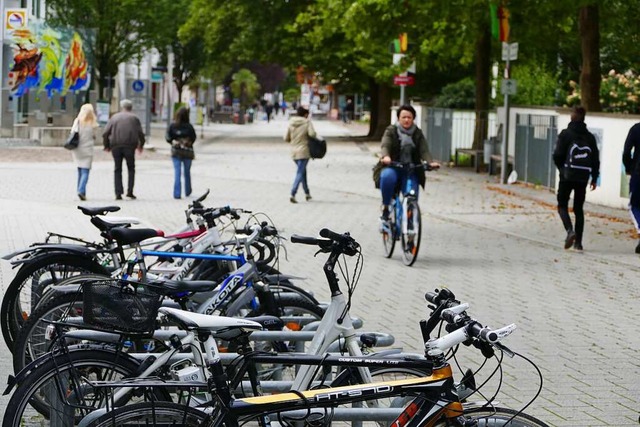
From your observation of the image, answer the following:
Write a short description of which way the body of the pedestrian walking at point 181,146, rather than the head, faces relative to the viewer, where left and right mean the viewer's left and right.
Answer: facing away from the viewer

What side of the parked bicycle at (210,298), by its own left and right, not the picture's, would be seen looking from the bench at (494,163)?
left

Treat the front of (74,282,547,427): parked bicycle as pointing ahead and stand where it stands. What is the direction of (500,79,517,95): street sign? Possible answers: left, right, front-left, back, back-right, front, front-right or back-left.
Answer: left

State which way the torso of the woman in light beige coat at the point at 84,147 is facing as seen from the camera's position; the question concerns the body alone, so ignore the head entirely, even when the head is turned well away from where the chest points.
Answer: away from the camera

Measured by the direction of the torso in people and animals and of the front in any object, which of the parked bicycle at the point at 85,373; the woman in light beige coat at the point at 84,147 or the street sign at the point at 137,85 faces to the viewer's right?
the parked bicycle

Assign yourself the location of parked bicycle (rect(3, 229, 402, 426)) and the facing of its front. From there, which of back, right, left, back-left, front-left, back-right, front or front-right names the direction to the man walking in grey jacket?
left

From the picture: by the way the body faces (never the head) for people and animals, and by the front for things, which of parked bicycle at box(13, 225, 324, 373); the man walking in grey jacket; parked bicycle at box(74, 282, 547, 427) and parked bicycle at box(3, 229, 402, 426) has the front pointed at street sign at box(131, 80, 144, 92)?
the man walking in grey jacket

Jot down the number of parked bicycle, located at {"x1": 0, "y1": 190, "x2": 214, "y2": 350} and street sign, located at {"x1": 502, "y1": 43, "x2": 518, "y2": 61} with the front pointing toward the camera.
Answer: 1

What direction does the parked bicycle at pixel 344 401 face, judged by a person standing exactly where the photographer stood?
facing to the right of the viewer

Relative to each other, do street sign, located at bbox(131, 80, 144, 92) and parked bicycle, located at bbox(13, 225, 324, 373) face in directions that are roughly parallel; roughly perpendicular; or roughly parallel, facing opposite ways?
roughly perpendicular

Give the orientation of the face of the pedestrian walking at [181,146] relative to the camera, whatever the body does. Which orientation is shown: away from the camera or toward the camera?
away from the camera

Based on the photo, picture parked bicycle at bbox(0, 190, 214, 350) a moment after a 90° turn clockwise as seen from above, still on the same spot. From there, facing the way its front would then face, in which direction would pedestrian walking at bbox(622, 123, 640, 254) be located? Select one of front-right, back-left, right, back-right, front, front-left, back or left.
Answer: back-left
